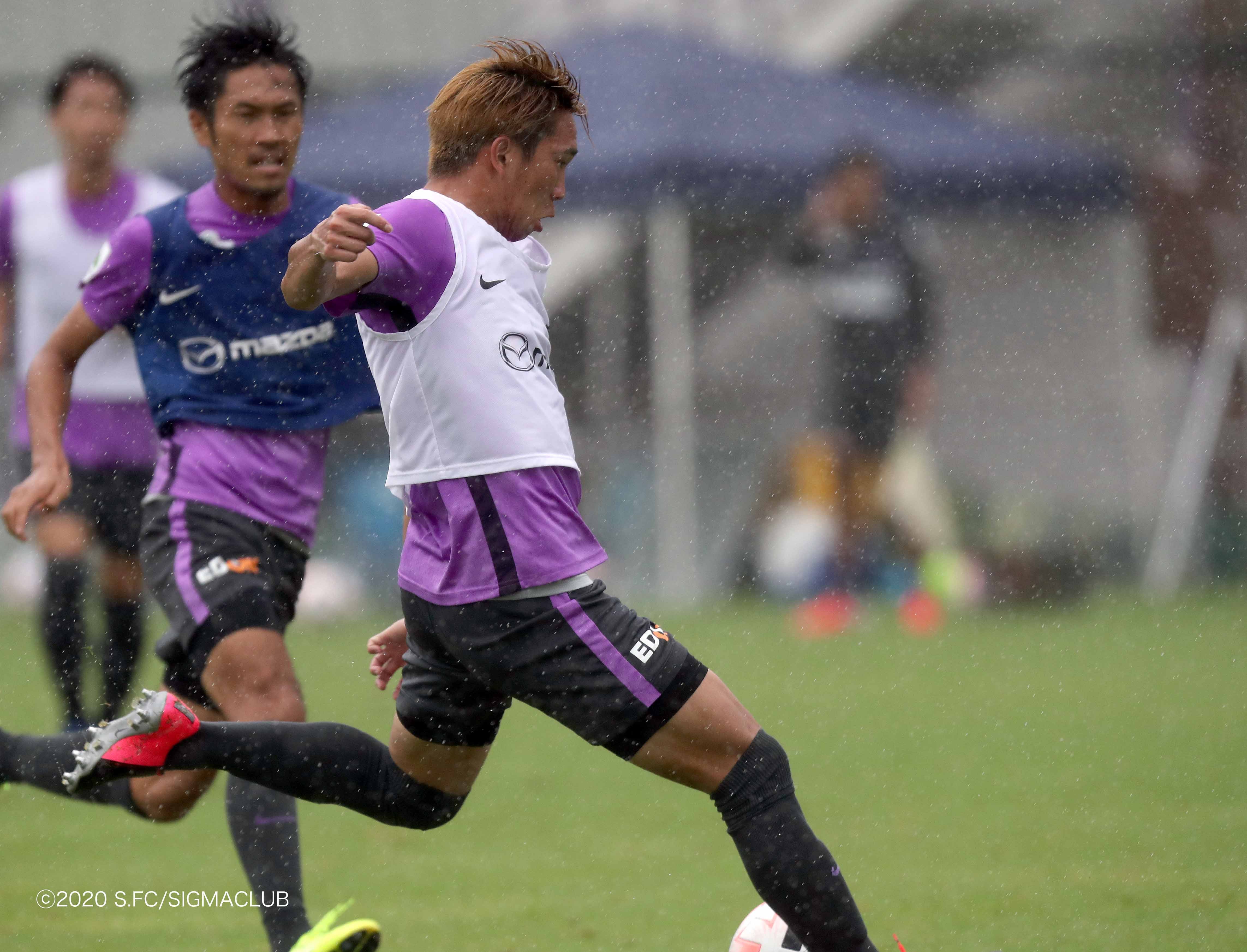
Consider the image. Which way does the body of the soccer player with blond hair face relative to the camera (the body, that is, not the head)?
to the viewer's right

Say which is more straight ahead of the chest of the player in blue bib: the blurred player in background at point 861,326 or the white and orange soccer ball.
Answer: the white and orange soccer ball

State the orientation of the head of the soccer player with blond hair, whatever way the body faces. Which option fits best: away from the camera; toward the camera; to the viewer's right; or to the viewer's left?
to the viewer's right

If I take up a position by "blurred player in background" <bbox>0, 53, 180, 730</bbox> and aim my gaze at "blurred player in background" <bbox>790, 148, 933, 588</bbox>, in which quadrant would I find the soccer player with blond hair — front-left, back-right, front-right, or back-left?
back-right

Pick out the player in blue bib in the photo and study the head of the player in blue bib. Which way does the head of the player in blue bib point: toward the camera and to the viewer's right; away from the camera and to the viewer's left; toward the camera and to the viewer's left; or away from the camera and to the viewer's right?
toward the camera and to the viewer's right

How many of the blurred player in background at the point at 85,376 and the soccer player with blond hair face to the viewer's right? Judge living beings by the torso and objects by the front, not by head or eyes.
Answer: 1

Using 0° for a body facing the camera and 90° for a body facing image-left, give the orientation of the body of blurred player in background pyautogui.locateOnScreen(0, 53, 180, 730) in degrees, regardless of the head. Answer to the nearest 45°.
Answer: approximately 0°

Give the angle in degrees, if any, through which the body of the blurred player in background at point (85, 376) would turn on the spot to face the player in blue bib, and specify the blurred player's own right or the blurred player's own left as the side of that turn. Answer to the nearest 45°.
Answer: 0° — they already face them

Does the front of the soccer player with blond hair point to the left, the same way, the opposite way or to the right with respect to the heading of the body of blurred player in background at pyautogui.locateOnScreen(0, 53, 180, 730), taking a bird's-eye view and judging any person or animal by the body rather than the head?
to the left

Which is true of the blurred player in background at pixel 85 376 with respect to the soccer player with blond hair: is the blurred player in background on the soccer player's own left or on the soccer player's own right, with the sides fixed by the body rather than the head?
on the soccer player's own left
